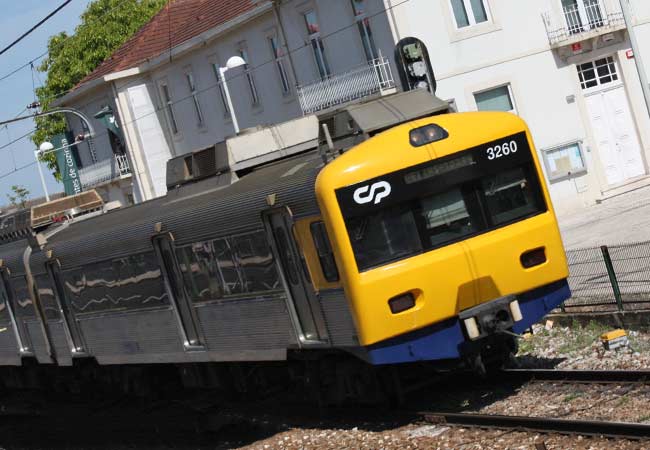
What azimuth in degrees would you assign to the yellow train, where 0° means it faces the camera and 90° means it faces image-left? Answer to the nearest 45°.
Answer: approximately 315°

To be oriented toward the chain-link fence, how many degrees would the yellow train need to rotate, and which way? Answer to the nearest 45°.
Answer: approximately 90° to its left

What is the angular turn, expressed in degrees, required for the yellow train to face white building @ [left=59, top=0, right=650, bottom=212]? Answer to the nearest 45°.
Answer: approximately 135° to its left
